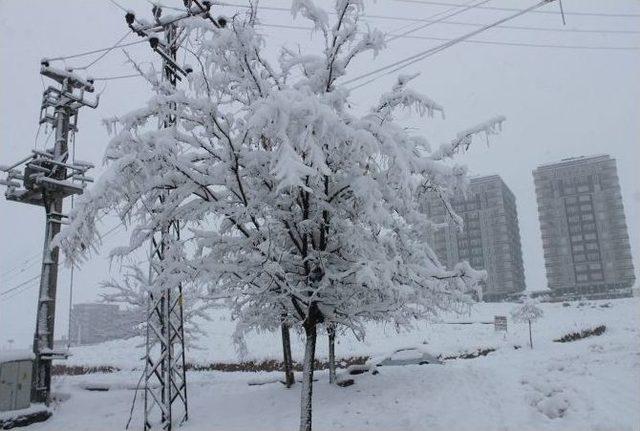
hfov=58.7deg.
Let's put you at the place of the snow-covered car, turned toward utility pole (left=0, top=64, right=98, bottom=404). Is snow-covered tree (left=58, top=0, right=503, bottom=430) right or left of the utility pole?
left
